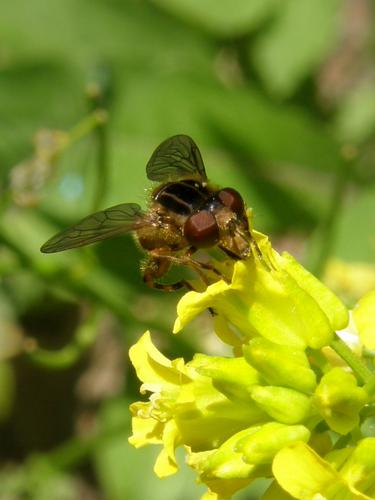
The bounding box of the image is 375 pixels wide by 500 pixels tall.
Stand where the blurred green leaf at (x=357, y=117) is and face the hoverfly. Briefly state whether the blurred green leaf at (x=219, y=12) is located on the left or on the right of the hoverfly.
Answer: right

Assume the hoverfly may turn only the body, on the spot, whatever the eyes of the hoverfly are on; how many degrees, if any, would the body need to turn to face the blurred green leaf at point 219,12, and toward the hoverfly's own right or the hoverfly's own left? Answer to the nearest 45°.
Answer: approximately 135° to the hoverfly's own left

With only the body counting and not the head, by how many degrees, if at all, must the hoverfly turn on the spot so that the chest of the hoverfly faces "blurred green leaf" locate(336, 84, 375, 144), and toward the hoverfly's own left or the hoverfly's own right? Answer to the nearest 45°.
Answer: approximately 135° to the hoverfly's own left

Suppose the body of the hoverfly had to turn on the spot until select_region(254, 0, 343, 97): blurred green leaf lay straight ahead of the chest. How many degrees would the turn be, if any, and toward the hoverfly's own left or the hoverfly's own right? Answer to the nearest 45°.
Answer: approximately 135° to the hoverfly's own left

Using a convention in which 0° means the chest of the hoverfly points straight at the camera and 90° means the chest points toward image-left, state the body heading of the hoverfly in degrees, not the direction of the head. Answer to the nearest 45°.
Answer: approximately 315°
